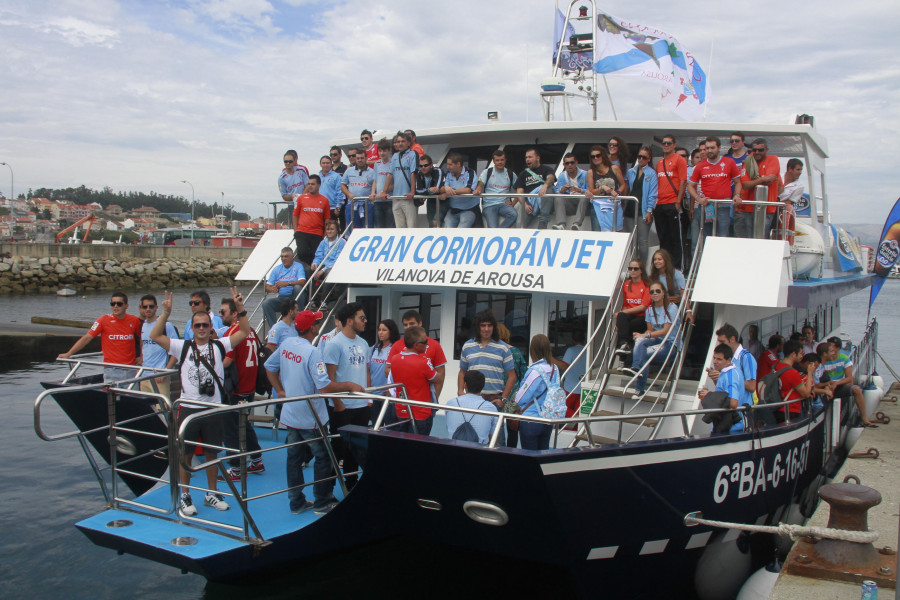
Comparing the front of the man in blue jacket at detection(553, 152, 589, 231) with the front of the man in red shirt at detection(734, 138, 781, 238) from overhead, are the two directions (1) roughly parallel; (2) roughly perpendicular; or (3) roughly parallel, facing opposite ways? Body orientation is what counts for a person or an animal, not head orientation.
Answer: roughly parallel

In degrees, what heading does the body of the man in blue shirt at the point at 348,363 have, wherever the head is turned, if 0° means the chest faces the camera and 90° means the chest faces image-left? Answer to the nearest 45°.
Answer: approximately 315°

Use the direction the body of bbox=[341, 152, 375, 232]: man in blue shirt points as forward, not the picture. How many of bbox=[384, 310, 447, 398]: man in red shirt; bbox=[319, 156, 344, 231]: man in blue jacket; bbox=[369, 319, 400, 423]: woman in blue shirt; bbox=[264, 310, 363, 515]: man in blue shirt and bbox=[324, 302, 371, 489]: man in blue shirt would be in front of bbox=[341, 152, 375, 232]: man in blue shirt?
4

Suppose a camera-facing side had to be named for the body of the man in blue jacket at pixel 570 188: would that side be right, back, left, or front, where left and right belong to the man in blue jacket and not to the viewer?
front

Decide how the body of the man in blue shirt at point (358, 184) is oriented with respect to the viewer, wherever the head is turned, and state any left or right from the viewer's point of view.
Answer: facing the viewer

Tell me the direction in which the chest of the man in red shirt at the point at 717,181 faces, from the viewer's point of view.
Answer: toward the camera

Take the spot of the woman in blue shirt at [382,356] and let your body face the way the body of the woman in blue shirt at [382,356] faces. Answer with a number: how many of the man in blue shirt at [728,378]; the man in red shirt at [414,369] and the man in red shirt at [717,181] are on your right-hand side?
0

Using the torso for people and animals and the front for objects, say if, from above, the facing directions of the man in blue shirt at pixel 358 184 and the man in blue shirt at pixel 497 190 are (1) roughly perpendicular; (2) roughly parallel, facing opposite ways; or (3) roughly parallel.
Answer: roughly parallel

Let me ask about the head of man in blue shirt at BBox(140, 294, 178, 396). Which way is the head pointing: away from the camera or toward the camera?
toward the camera

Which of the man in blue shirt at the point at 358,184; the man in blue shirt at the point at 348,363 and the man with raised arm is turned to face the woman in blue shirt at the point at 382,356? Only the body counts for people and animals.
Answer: the man in blue shirt at the point at 358,184

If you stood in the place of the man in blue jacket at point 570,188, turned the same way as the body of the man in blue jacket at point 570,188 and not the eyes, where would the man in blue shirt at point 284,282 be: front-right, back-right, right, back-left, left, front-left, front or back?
right

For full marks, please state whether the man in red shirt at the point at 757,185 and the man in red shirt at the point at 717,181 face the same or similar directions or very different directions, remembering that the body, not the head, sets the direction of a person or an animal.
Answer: same or similar directions

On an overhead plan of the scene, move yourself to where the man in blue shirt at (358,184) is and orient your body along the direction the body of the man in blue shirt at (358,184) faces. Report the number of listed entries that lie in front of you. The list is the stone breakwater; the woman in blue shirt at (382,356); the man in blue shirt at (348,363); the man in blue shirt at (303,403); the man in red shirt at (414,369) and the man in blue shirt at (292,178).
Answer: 4

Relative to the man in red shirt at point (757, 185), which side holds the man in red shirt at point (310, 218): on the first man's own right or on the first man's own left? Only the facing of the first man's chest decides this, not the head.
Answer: on the first man's own right

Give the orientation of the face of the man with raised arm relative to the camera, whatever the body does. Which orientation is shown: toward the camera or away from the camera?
toward the camera
